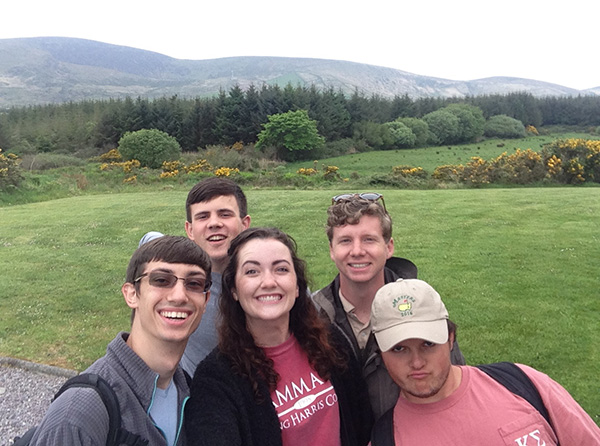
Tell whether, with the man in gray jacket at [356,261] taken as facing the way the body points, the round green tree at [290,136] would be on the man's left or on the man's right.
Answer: on the man's right

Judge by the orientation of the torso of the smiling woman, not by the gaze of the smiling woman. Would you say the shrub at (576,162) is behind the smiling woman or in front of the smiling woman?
behind

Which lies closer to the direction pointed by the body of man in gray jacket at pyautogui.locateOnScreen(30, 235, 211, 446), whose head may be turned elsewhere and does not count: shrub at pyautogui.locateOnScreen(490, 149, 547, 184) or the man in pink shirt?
the man in pink shirt

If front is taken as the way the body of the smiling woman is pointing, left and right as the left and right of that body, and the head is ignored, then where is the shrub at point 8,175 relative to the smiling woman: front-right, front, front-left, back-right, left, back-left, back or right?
back-right

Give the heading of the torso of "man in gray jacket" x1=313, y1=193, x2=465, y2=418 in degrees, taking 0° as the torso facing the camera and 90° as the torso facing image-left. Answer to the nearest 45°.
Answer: approximately 45°

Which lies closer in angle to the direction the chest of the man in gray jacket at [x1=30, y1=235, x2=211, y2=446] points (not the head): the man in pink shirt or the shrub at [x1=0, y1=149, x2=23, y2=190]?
the man in pink shirt

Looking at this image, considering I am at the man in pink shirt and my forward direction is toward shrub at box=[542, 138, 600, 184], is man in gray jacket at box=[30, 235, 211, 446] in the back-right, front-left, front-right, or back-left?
back-left

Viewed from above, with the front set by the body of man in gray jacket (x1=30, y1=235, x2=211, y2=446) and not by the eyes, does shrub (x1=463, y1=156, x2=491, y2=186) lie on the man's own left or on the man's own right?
on the man's own left

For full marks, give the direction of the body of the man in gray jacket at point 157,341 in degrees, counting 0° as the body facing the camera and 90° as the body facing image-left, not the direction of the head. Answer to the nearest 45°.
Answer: approximately 315°
